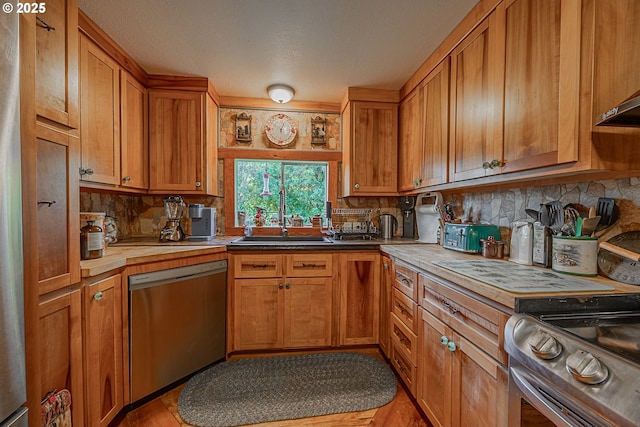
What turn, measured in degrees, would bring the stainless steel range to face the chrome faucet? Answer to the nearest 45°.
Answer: approximately 45° to its right

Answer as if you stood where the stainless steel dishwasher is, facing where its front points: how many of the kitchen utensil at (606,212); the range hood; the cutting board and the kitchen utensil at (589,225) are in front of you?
4

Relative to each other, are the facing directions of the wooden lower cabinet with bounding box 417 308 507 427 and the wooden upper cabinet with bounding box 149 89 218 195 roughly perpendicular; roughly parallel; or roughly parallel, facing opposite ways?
roughly perpendicular

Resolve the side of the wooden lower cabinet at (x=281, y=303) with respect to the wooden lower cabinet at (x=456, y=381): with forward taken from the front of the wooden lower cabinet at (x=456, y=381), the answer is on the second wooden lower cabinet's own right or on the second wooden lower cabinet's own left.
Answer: on the second wooden lower cabinet's own right

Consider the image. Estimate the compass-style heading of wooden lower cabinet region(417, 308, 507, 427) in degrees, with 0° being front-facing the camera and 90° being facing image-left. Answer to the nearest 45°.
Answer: approximately 45°

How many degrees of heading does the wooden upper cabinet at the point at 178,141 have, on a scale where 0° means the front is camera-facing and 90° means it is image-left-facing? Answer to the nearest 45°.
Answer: approximately 0°

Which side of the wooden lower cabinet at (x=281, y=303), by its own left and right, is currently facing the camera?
front

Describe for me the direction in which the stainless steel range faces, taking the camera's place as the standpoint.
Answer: facing the viewer and to the left of the viewer

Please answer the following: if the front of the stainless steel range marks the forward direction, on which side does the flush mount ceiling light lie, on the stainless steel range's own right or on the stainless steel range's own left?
on the stainless steel range's own right

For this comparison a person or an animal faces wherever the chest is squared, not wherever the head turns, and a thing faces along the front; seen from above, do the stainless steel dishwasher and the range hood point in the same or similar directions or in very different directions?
very different directions

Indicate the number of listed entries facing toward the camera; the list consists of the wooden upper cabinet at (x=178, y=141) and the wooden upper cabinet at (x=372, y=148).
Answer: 2

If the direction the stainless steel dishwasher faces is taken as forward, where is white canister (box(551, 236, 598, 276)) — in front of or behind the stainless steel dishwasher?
in front

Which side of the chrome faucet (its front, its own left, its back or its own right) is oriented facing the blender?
right

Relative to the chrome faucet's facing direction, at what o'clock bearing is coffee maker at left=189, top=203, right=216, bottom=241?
The coffee maker is roughly at 2 o'clock from the chrome faucet.
